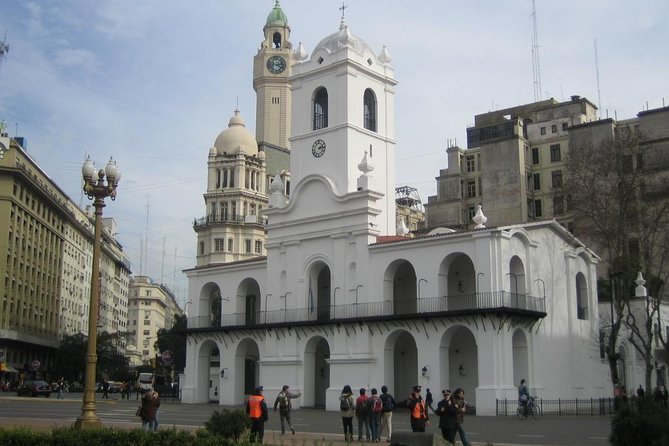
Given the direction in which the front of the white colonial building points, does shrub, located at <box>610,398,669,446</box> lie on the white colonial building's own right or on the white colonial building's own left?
on the white colonial building's own left

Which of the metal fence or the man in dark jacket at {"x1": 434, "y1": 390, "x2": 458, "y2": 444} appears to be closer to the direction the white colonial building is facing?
the man in dark jacket

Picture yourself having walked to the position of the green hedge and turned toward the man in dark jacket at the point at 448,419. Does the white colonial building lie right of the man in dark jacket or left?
left

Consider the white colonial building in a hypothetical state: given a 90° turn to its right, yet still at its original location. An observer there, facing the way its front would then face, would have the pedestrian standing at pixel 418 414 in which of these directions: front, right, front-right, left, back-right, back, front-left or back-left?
back-left

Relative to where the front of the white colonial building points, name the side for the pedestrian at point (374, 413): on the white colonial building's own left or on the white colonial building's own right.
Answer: on the white colonial building's own left

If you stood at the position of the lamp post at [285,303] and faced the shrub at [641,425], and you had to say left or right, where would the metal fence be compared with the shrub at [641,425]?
left

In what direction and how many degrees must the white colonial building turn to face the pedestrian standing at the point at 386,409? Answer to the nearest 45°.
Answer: approximately 45° to its left
